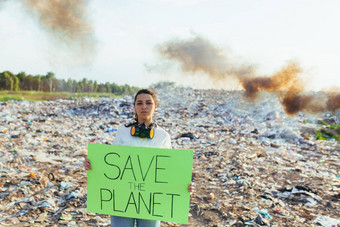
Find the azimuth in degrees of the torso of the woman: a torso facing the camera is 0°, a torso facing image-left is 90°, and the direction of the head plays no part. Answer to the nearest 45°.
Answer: approximately 0°
